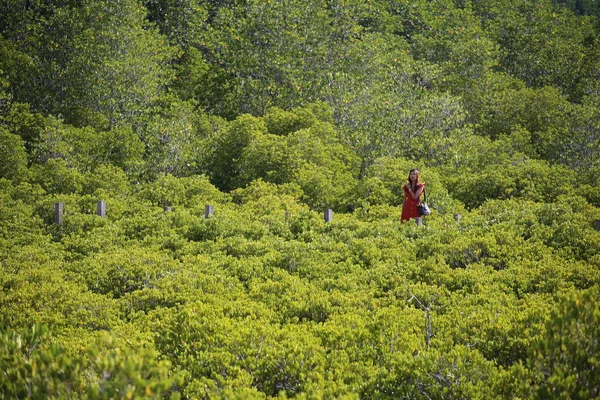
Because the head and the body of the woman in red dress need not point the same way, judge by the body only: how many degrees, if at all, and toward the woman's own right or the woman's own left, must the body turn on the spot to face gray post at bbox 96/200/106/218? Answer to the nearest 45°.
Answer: approximately 90° to the woman's own right

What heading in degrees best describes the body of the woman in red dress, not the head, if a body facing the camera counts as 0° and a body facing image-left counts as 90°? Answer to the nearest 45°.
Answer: approximately 0°

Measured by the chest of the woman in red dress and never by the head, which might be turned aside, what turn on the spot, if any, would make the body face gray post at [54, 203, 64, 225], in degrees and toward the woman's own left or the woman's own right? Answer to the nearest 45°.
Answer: approximately 90° to the woman's own right
